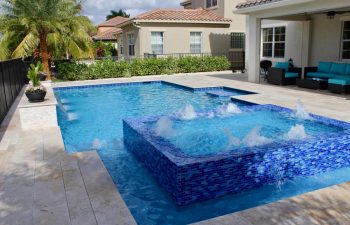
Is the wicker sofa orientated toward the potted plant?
yes

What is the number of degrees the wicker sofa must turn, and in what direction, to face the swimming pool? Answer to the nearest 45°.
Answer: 0° — it already faces it

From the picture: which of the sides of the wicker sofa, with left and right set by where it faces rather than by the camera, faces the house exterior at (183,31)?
right

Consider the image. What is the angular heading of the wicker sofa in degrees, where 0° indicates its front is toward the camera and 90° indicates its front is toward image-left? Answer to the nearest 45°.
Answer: approximately 45°

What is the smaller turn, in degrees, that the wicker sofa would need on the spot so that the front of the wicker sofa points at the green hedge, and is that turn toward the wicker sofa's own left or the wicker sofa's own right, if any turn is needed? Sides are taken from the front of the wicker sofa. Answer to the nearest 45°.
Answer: approximately 45° to the wicker sofa's own right

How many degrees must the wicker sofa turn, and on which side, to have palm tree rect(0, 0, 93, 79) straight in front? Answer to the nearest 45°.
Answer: approximately 45° to its right
